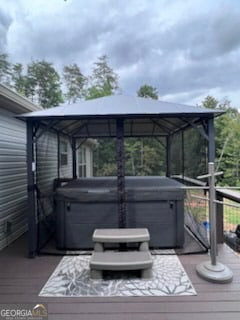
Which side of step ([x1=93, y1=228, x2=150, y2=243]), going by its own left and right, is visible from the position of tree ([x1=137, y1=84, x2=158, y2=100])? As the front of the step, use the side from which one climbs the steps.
back

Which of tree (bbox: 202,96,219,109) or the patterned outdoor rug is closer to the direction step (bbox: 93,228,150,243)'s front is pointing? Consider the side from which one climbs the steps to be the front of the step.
the patterned outdoor rug

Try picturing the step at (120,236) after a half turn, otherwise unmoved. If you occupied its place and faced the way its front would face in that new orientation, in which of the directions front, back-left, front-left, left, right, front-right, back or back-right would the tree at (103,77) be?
front

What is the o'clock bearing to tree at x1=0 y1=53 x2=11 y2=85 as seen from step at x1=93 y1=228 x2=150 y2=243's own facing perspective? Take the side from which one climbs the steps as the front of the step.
The tree is roughly at 5 o'clock from the step.

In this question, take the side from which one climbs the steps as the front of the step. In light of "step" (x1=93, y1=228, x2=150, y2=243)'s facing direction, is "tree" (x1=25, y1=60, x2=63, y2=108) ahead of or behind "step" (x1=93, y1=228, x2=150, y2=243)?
behind

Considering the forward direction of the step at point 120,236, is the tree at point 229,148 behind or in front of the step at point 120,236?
behind

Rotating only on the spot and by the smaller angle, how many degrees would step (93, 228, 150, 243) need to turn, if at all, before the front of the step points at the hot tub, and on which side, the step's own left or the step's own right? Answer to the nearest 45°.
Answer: approximately 180°

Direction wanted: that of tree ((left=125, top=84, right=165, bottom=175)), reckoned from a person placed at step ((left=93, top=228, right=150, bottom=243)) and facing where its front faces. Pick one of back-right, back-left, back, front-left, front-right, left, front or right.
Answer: back

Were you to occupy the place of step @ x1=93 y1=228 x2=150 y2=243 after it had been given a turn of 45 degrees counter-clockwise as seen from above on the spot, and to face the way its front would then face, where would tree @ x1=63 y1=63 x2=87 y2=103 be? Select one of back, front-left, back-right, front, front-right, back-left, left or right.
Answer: back-left

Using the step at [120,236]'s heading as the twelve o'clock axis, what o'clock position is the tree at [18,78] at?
The tree is roughly at 5 o'clock from the step.

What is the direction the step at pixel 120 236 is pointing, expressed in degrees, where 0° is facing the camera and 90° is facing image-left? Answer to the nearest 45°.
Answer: approximately 0°
